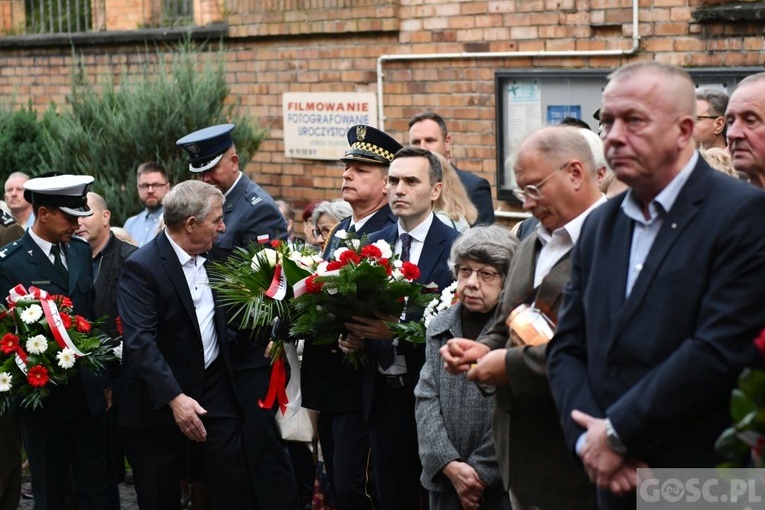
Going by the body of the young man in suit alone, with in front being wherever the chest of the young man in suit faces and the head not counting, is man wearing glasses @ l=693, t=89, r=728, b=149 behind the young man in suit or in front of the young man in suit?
behind

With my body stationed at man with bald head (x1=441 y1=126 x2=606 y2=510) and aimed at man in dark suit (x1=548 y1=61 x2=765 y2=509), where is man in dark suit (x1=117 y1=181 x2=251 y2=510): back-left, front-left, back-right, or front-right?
back-right

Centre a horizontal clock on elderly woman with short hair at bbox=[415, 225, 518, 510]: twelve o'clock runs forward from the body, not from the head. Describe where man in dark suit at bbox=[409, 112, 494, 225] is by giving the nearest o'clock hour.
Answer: The man in dark suit is roughly at 6 o'clock from the elderly woman with short hair.

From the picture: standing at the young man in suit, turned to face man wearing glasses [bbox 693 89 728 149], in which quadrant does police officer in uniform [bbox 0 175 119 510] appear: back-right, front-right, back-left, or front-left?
back-left

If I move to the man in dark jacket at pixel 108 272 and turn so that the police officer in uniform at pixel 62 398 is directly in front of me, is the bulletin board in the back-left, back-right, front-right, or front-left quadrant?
back-left

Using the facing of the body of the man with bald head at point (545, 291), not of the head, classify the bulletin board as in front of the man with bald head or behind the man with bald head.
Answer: behind

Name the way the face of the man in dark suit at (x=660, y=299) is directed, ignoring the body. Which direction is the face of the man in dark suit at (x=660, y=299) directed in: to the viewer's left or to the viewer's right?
to the viewer's left

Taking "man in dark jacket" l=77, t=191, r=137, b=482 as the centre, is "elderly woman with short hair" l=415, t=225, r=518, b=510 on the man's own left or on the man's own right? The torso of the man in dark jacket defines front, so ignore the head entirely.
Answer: on the man's own left

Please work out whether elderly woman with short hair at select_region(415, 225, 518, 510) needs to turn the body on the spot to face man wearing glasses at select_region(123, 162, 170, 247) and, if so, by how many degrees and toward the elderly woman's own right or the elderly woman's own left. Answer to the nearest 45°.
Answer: approximately 135° to the elderly woman's own right
